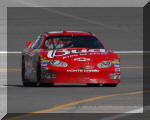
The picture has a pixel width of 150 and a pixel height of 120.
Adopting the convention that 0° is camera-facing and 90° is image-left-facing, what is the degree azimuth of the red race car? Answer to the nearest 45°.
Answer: approximately 0°
